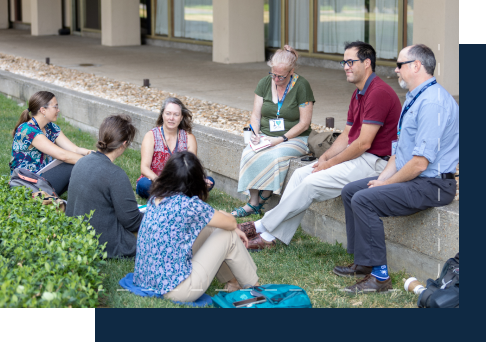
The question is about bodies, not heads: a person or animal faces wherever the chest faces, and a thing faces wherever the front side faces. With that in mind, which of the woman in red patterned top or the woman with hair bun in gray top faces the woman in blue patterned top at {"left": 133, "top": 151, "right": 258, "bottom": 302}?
the woman in red patterned top

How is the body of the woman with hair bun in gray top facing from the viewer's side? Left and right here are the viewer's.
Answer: facing away from the viewer and to the right of the viewer

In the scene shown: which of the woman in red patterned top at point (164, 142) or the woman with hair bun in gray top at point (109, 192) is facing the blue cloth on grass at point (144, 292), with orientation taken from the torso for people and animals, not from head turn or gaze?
the woman in red patterned top

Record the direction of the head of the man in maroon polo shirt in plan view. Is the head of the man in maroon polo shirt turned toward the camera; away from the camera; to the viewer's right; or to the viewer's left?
to the viewer's left

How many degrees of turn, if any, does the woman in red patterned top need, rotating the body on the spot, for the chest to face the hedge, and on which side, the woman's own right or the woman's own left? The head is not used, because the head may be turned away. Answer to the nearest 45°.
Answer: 0° — they already face it

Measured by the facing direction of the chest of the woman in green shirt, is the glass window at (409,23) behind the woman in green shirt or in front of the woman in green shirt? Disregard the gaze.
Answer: behind

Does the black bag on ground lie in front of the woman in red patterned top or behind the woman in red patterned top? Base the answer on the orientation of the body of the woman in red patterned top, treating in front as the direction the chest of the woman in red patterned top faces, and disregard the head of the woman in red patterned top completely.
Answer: in front

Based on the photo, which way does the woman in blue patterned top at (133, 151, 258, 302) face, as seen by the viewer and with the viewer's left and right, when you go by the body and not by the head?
facing away from the viewer and to the right of the viewer

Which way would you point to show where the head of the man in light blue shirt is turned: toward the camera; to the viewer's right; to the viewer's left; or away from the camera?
to the viewer's left

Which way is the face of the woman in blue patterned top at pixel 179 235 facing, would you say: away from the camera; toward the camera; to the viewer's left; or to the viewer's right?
away from the camera
